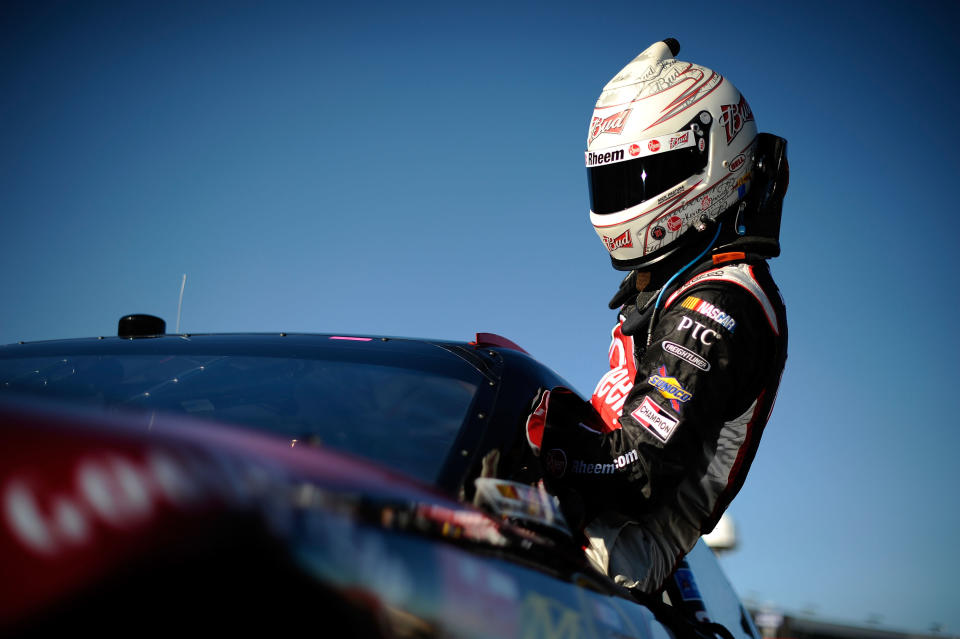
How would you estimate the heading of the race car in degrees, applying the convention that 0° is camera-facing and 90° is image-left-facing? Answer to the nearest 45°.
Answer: approximately 45°

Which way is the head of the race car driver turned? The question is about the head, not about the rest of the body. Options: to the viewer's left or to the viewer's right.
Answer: to the viewer's left
